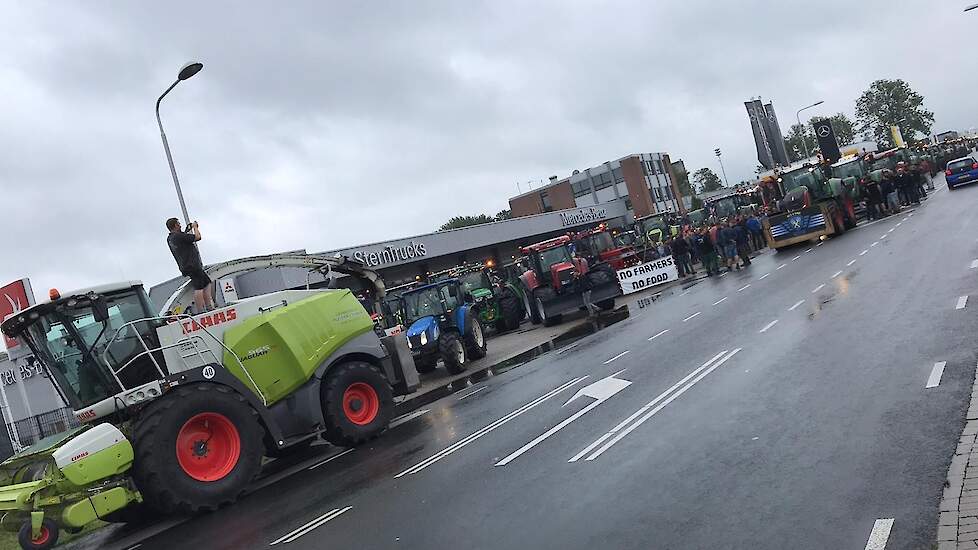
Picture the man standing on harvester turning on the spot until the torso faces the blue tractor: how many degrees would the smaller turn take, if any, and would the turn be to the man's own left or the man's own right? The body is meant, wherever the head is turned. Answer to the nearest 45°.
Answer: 0° — they already face it

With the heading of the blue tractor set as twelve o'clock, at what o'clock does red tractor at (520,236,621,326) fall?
The red tractor is roughly at 6 o'clock from the blue tractor.

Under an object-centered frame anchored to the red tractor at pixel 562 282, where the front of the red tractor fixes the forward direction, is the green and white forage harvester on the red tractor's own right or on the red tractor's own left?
on the red tractor's own right

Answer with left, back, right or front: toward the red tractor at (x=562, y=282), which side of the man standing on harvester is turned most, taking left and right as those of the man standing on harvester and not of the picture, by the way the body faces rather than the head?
front

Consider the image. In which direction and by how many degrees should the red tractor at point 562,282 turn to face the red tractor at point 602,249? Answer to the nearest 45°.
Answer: approximately 135° to its left

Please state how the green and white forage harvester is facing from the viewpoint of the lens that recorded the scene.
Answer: facing the viewer and to the left of the viewer

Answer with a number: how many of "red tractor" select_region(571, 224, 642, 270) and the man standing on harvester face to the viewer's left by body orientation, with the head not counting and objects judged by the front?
0

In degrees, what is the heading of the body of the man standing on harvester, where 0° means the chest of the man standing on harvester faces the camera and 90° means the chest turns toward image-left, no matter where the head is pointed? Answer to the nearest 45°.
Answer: approximately 225°

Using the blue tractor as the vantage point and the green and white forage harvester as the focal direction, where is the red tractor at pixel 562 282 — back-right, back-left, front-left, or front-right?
back-left

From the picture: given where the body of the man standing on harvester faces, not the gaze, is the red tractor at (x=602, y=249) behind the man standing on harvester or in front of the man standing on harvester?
in front

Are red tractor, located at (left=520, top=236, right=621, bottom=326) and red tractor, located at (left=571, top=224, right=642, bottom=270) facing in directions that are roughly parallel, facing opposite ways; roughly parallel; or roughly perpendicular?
roughly parallel

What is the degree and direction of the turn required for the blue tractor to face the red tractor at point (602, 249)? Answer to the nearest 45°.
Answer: approximately 180°

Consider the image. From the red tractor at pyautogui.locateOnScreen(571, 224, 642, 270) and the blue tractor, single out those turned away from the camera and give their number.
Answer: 0

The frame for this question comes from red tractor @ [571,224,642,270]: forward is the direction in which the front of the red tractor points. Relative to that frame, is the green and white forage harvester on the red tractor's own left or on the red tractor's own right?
on the red tractor's own right
